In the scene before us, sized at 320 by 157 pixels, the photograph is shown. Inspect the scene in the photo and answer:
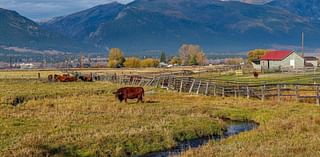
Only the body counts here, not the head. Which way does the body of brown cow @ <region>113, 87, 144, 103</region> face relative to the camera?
to the viewer's left

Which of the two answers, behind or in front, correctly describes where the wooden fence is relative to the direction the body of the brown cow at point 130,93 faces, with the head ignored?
behind
